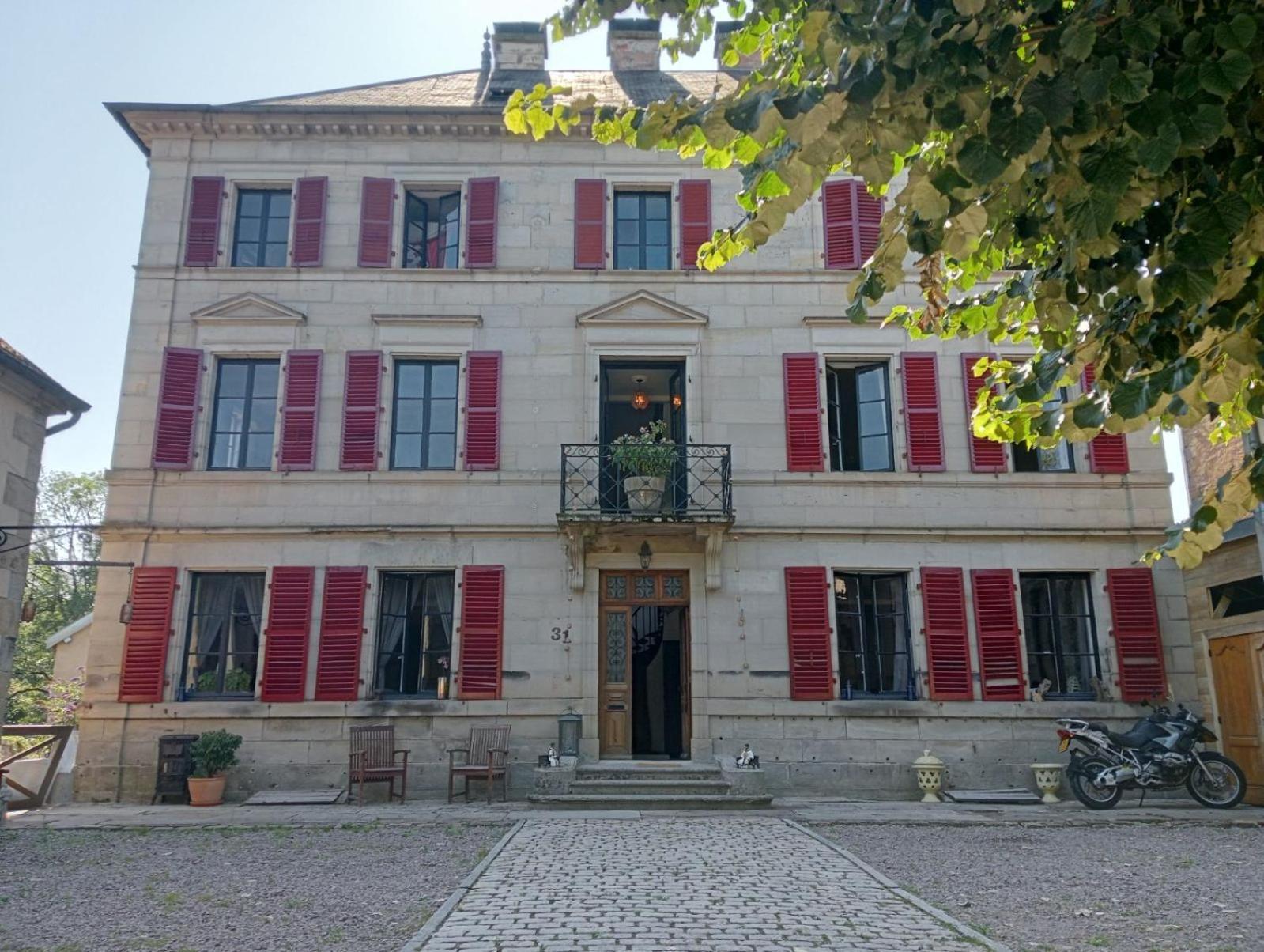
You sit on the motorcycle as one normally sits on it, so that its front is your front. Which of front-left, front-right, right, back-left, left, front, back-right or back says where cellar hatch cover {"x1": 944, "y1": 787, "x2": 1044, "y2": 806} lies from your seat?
back

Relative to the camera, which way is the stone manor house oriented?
toward the camera

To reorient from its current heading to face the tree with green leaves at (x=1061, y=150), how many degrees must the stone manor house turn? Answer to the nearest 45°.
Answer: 0° — it already faces it

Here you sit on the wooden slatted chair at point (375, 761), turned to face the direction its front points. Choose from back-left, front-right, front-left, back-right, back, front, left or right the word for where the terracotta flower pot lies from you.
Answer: back-right

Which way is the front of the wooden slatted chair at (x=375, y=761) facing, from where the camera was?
facing the viewer and to the right of the viewer

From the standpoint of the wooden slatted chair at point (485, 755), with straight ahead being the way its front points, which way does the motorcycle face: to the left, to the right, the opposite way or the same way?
to the left

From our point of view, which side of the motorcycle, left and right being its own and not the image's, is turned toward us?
right

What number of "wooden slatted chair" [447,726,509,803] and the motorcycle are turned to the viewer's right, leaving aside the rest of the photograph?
1

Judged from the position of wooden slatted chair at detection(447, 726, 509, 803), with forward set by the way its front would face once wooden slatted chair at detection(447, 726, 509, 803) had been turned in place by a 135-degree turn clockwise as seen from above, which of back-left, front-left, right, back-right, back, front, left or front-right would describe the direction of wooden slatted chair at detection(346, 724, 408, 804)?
left

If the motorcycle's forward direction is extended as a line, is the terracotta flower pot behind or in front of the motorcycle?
behind

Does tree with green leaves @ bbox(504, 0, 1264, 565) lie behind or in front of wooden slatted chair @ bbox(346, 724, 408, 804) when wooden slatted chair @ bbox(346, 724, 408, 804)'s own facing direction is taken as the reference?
in front

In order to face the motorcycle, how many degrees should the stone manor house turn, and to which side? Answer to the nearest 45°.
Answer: approximately 90° to its left

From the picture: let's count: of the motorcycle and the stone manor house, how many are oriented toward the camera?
1
